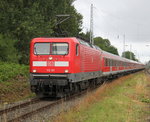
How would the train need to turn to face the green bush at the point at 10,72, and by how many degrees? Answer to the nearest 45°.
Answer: approximately 90° to its right

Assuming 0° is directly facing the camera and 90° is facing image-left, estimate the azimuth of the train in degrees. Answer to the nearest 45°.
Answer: approximately 45°
